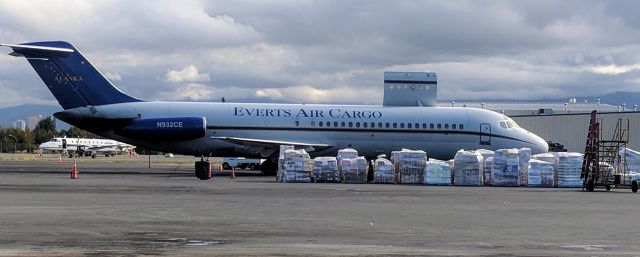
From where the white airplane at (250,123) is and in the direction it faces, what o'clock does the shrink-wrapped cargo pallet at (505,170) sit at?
The shrink-wrapped cargo pallet is roughly at 1 o'clock from the white airplane.

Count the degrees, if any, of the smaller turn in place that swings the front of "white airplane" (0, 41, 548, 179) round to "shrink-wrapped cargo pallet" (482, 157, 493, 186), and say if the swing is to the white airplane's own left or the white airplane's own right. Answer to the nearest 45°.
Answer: approximately 45° to the white airplane's own right

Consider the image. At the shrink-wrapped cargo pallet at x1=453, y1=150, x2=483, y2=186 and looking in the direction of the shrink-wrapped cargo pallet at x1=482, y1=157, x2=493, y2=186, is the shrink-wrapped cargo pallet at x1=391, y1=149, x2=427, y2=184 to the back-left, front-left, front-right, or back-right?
back-left

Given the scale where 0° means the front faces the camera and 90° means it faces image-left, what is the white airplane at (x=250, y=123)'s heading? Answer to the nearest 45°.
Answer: approximately 270°

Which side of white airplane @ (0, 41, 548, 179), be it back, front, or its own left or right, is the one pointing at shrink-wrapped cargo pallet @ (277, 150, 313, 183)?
right

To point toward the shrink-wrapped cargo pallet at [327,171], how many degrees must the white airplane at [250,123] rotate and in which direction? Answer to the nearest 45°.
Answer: approximately 45° to its right

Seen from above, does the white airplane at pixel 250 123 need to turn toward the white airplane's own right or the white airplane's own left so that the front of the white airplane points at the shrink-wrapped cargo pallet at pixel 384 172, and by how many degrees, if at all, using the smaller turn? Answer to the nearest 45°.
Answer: approximately 45° to the white airplane's own right

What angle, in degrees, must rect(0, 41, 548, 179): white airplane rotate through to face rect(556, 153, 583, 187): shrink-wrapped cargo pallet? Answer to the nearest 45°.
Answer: approximately 45° to its right

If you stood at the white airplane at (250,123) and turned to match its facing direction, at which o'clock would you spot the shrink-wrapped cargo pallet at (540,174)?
The shrink-wrapped cargo pallet is roughly at 1 o'clock from the white airplane.

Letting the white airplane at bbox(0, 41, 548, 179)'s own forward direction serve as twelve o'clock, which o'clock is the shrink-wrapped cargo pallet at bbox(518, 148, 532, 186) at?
The shrink-wrapped cargo pallet is roughly at 1 o'clock from the white airplane.

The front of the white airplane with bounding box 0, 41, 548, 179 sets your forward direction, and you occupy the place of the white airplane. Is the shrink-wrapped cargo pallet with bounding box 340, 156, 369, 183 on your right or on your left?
on your right
